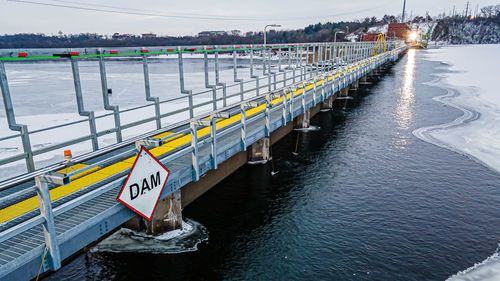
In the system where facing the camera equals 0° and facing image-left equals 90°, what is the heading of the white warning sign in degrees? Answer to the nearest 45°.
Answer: approximately 315°
